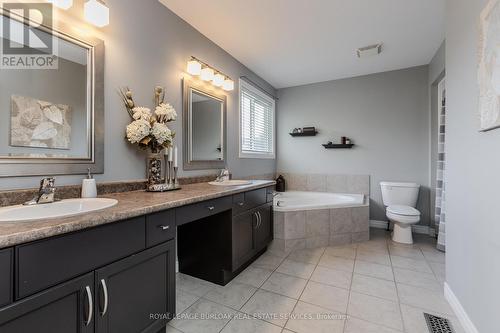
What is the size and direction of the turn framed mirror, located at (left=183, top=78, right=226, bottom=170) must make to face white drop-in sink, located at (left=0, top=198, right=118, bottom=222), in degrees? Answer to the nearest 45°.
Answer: approximately 90° to its right

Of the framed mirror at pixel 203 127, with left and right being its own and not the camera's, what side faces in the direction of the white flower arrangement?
right

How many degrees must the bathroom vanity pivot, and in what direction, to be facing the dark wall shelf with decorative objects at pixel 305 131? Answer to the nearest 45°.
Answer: approximately 90° to its left

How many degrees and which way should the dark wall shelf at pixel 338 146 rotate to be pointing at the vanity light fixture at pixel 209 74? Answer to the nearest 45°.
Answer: approximately 45° to its right

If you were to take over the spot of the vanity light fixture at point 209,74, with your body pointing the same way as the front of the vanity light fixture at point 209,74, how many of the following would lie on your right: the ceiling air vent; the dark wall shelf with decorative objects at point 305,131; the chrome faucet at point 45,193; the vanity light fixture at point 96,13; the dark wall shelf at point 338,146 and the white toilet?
2

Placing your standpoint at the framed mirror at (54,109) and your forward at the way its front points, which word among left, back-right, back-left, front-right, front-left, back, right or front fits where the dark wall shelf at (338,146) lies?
front-left

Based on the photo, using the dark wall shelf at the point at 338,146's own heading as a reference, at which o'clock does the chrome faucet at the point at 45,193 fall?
The chrome faucet is roughly at 1 o'clock from the dark wall shelf.

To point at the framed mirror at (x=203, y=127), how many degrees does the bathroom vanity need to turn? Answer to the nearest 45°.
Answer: approximately 90° to its left

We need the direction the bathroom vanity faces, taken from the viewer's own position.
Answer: facing the viewer and to the right of the viewer

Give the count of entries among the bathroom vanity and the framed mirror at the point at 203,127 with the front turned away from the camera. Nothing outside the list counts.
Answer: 0

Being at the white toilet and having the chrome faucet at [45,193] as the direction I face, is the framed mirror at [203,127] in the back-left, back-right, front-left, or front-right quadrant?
front-right

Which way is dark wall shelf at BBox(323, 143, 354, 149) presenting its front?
toward the camera
